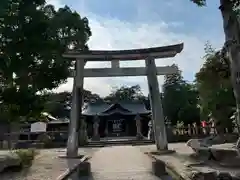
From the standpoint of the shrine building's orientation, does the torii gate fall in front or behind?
in front

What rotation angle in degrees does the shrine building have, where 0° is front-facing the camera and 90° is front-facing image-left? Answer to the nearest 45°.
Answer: approximately 0°

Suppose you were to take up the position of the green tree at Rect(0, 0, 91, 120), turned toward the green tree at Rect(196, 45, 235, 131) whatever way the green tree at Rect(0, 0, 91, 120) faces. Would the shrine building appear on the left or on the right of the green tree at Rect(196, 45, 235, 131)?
left

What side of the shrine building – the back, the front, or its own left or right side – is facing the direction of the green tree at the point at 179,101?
left

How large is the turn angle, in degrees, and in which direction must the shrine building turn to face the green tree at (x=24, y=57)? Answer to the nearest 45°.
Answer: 0° — it already faces it

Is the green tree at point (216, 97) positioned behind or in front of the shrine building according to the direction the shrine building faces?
in front
